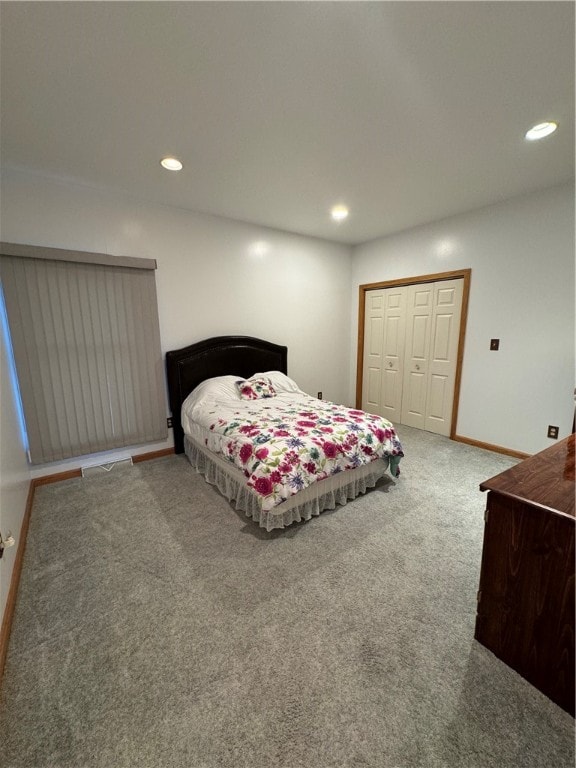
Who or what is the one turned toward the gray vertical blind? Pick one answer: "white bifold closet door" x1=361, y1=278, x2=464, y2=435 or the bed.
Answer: the white bifold closet door

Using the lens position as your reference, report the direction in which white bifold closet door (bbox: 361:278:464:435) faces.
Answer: facing the viewer and to the left of the viewer

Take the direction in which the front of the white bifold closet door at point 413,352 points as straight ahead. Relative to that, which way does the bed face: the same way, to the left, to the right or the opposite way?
to the left

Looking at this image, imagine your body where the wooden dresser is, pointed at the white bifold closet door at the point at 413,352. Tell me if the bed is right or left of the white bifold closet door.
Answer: left

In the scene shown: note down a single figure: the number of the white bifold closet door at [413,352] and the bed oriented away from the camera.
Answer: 0

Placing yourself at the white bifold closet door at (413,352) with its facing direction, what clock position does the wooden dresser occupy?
The wooden dresser is roughly at 10 o'clock from the white bifold closet door.

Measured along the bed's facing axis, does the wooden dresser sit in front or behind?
in front

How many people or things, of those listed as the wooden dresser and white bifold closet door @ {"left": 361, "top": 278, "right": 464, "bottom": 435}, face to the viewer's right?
0

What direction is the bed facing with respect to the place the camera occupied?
facing the viewer and to the right of the viewer

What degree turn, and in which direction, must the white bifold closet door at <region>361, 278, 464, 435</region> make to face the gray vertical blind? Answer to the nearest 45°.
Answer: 0° — it already faces it

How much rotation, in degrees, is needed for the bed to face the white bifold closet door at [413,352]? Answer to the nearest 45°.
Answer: approximately 90° to its left

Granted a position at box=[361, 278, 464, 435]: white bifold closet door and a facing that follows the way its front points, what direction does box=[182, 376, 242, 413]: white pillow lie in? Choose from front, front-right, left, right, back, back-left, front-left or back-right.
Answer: front

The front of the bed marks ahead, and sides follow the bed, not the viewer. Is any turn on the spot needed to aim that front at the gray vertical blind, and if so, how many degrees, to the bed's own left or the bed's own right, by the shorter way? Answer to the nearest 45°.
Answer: approximately 135° to the bed's own right
